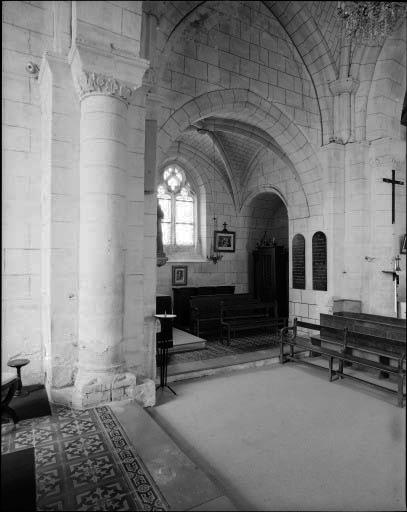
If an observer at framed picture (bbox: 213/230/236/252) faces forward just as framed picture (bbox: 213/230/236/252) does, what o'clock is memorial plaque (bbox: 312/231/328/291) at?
The memorial plaque is roughly at 11 o'clock from the framed picture.

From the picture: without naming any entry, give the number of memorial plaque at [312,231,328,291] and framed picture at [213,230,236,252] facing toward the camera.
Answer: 2

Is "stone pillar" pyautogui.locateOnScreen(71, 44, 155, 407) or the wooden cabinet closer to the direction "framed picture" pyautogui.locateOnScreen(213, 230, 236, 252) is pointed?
the stone pillar

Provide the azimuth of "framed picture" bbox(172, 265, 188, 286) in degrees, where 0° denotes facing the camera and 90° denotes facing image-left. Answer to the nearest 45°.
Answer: approximately 0°

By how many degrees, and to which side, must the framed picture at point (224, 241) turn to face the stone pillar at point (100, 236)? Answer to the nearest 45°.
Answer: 0° — it already faces it

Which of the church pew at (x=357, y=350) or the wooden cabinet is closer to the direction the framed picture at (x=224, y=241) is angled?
the church pew

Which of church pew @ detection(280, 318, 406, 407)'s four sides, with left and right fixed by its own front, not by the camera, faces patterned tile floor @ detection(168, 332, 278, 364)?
right

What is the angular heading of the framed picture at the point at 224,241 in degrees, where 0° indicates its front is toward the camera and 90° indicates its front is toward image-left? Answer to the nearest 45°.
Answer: approximately 0°

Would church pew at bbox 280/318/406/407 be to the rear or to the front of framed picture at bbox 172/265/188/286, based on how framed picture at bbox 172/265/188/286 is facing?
to the front
